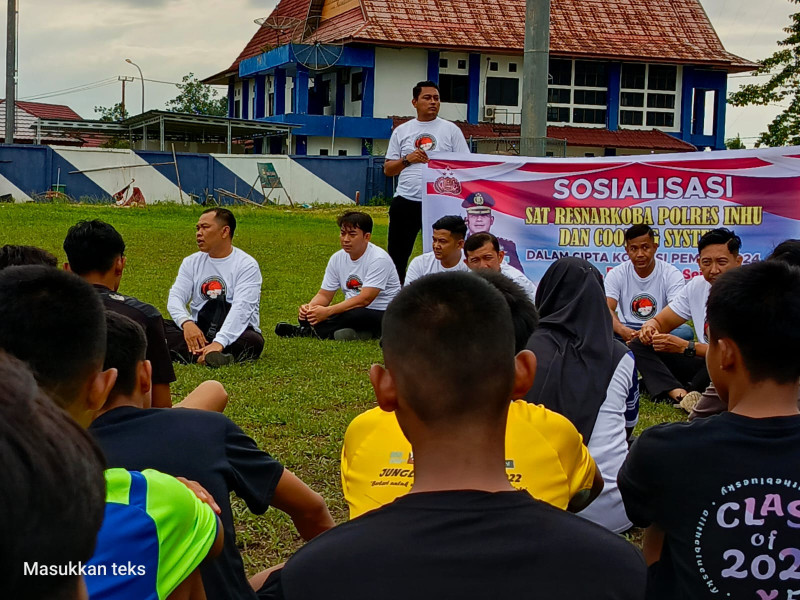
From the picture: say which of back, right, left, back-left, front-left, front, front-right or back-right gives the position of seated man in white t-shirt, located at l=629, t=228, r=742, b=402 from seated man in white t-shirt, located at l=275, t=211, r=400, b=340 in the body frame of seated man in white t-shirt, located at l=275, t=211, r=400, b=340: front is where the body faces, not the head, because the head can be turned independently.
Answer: left

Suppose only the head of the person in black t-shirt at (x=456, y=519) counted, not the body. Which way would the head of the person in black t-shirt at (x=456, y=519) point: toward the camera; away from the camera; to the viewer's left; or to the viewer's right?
away from the camera

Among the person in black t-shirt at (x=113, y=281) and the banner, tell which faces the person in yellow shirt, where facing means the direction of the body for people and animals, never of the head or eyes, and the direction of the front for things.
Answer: the banner

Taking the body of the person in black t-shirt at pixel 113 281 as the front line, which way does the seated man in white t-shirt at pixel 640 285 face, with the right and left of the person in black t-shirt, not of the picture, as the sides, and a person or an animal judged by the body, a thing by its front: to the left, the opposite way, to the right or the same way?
the opposite way

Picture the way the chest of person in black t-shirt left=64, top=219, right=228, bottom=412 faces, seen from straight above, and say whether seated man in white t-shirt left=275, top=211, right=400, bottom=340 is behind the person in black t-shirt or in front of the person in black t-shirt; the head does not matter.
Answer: in front

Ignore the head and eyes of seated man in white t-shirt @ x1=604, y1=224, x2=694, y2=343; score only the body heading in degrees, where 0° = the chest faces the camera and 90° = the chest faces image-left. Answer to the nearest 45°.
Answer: approximately 0°

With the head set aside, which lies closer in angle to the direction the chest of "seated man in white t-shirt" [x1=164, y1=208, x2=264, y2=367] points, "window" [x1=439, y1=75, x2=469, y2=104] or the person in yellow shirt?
the person in yellow shirt

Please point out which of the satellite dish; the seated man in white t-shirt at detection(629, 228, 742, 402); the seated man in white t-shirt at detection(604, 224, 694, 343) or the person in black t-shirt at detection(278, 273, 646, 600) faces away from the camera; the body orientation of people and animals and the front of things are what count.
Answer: the person in black t-shirt

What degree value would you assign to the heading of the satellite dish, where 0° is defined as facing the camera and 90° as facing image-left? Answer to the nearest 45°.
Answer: approximately 0°

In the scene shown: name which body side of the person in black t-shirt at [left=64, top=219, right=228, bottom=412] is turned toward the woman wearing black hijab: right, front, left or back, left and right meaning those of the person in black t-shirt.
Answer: right

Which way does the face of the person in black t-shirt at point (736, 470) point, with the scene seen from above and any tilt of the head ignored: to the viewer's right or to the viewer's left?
to the viewer's left

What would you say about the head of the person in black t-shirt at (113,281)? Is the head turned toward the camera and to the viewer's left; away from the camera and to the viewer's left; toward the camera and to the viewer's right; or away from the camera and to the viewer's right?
away from the camera and to the viewer's right

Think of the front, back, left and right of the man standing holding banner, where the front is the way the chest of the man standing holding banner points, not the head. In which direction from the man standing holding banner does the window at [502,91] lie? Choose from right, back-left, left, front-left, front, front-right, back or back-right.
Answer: back

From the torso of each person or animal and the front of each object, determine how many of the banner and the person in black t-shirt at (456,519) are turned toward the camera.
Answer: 1
